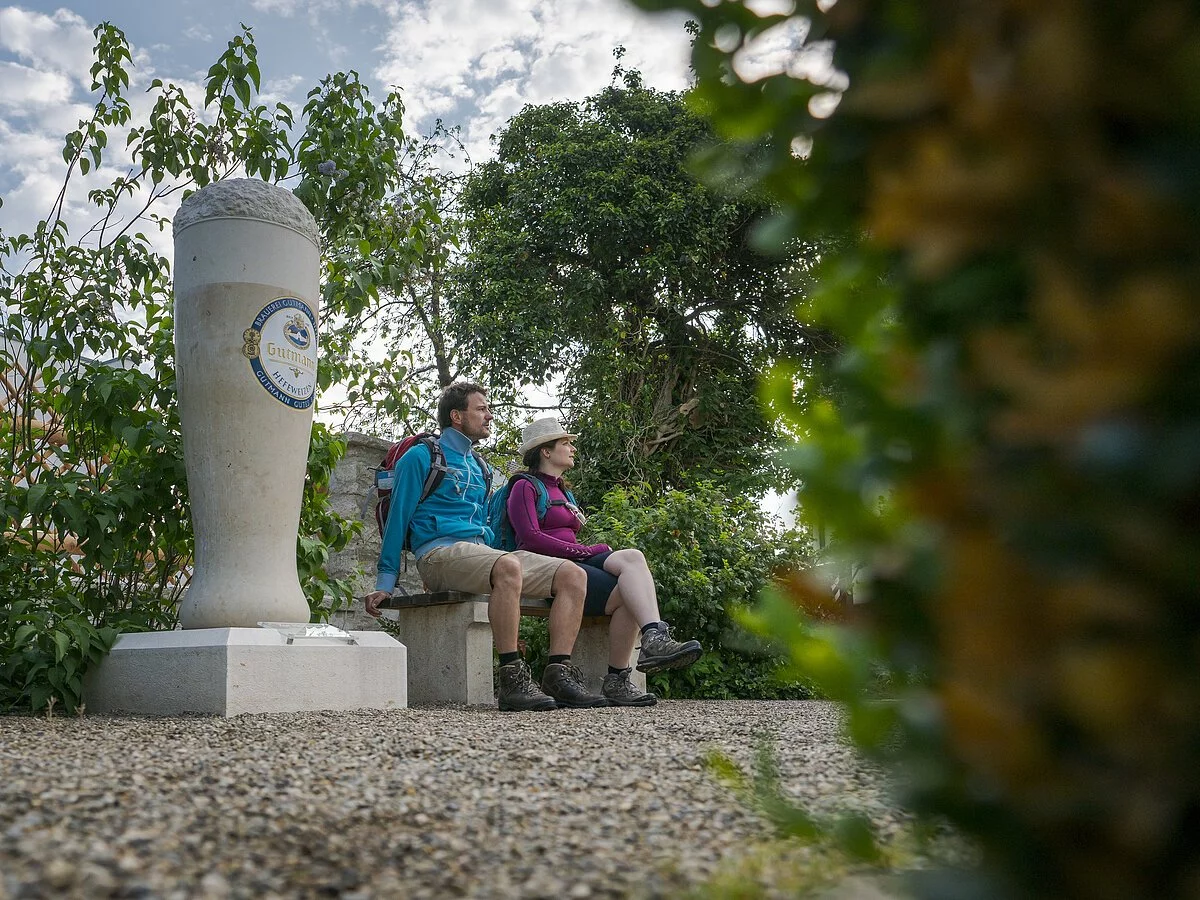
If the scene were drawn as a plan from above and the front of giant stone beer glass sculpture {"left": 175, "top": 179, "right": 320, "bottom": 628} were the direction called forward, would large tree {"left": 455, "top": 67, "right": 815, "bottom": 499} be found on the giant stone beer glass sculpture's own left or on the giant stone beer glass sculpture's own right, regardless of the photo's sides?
on the giant stone beer glass sculpture's own left

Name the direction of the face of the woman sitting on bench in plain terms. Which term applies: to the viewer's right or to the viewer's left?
to the viewer's right

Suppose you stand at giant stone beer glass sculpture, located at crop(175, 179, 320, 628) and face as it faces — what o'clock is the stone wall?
The stone wall is roughly at 8 o'clock from the giant stone beer glass sculpture.

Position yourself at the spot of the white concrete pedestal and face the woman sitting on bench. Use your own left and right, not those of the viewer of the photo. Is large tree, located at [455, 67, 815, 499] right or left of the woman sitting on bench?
left

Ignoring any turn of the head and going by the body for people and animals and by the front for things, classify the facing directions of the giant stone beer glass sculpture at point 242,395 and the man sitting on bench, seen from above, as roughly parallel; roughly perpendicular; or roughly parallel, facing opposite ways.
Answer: roughly parallel

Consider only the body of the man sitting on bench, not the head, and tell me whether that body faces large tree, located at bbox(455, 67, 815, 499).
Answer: no

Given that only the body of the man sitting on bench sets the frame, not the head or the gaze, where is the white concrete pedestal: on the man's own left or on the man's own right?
on the man's own right

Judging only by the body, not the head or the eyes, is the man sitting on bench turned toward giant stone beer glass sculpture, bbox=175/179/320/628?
no

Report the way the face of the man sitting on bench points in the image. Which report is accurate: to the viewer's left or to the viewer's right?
to the viewer's right

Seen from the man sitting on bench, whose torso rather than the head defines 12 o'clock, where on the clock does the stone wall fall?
The stone wall is roughly at 7 o'clock from the man sitting on bench.

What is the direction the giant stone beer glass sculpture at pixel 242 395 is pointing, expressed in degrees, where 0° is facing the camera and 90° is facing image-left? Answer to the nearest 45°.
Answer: approximately 315°

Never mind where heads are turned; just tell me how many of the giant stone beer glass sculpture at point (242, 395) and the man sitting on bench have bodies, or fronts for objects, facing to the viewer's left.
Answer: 0

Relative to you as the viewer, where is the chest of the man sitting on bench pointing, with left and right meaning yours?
facing the viewer and to the right of the viewer
